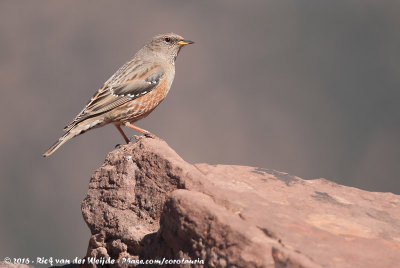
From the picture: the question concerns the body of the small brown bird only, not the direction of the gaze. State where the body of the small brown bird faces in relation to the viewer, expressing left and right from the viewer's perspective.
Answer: facing to the right of the viewer
